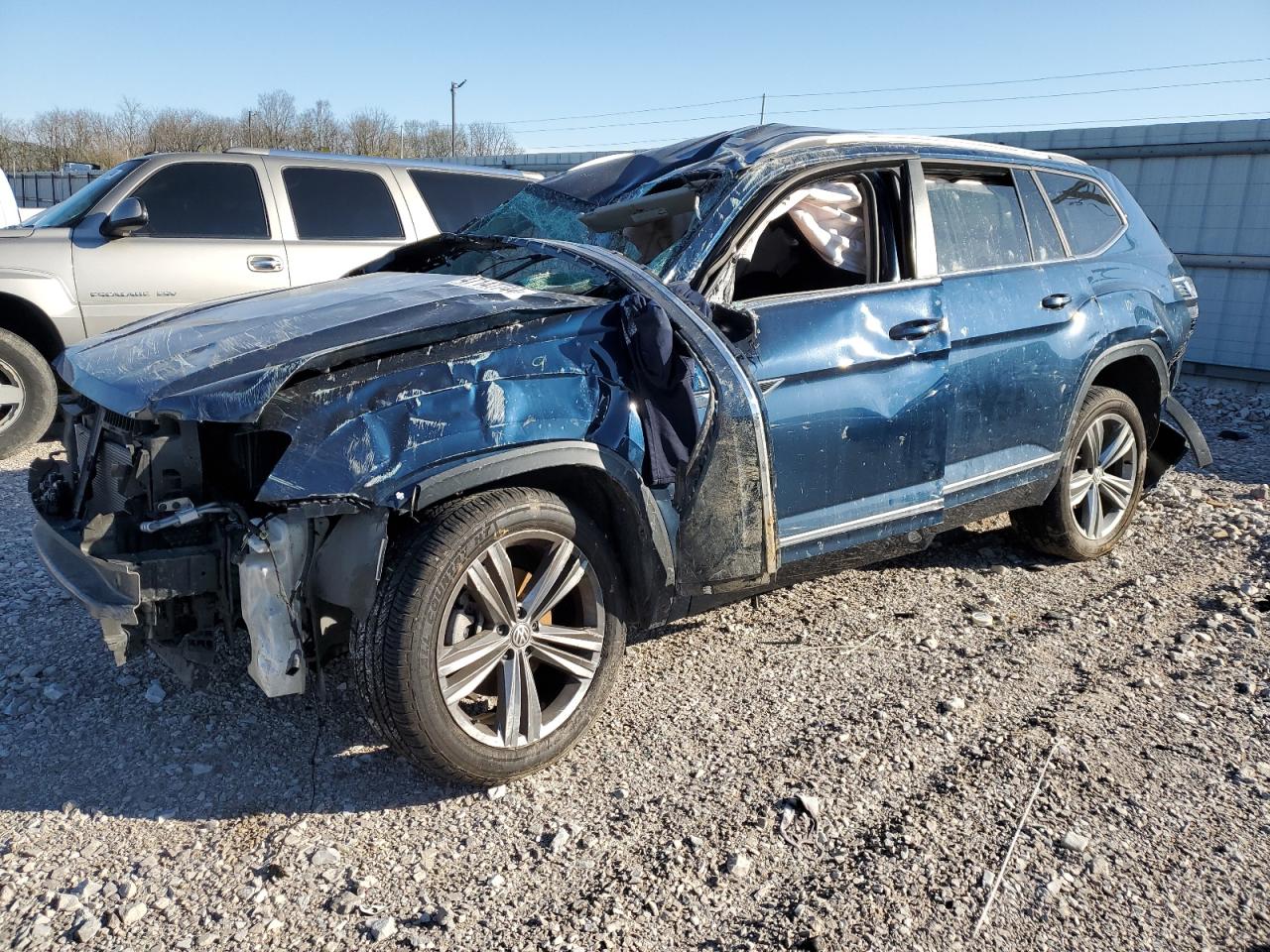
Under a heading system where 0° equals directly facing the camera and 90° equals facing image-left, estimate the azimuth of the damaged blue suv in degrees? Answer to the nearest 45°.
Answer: approximately 45°

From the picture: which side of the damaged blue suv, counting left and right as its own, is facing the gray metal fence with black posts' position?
right

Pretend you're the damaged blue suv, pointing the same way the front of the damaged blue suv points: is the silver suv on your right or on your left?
on your right
